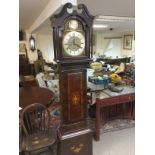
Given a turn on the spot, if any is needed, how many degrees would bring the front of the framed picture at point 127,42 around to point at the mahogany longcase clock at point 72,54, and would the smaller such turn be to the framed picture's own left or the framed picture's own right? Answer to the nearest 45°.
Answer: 0° — it already faces it

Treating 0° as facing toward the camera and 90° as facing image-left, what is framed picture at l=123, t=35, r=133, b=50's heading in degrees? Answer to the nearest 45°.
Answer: approximately 0°

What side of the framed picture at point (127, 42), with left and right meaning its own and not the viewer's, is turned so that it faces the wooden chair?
front
